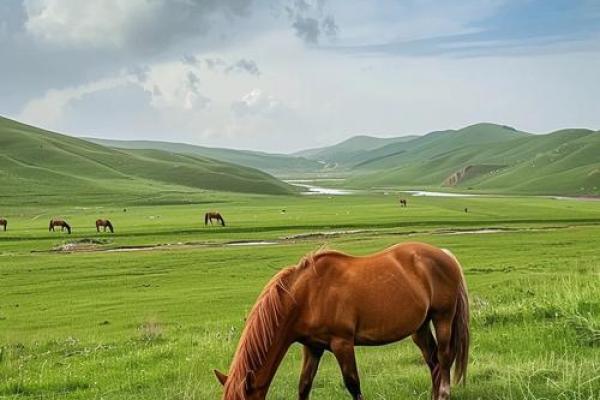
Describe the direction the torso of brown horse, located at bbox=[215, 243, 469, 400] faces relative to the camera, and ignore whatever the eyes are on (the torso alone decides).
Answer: to the viewer's left
